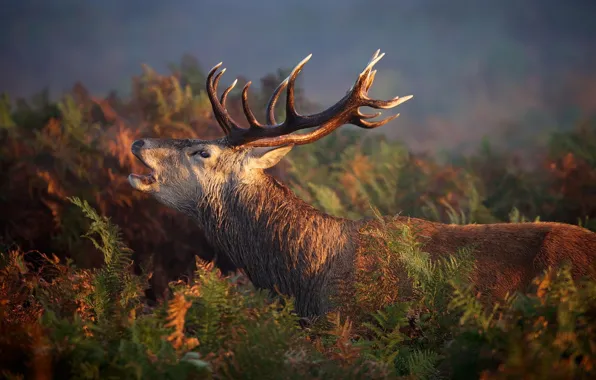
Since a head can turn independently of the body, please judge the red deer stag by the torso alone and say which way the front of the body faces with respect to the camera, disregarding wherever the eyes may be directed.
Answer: to the viewer's left
